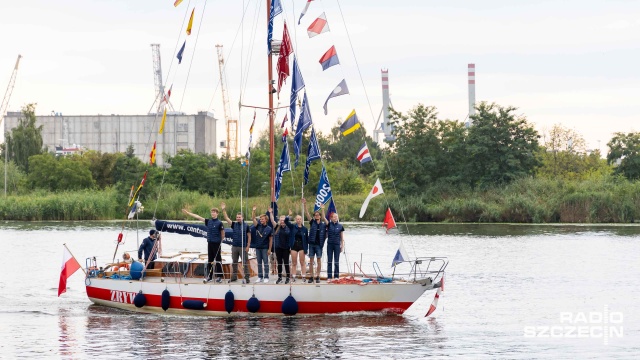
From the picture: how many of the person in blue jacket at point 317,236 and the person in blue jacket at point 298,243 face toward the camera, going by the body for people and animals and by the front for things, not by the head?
2

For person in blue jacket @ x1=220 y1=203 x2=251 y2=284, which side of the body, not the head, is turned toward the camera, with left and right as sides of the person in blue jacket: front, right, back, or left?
front

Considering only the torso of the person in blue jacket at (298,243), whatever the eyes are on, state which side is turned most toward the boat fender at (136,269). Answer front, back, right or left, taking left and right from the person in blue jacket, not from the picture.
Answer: right

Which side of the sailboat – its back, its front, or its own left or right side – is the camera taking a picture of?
right

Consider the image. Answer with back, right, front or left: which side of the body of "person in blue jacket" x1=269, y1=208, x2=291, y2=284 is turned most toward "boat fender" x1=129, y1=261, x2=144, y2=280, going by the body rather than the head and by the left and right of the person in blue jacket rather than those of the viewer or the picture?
right

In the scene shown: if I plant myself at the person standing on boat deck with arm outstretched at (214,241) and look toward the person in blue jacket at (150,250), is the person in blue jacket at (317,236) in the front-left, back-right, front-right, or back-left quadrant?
back-right

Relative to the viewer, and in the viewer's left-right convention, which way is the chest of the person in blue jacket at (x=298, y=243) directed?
facing the viewer

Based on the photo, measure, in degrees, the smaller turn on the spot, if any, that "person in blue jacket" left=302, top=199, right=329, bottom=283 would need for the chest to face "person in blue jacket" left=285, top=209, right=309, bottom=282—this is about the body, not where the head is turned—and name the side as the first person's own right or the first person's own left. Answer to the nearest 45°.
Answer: approximately 135° to the first person's own right

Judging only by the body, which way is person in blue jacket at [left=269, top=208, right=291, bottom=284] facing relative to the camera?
toward the camera

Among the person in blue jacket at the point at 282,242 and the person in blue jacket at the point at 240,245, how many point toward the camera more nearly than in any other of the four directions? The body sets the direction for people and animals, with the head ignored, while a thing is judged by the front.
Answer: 2
